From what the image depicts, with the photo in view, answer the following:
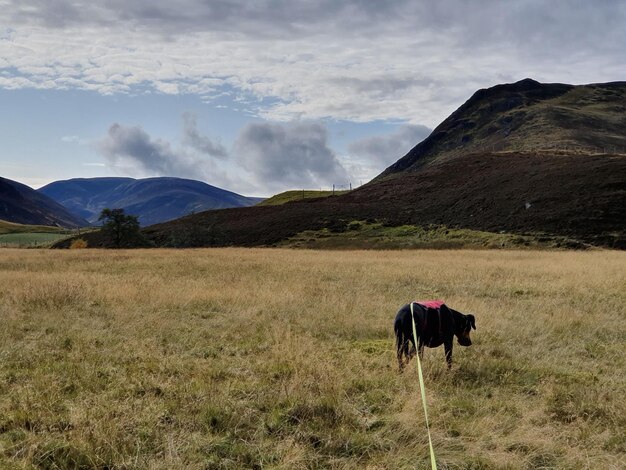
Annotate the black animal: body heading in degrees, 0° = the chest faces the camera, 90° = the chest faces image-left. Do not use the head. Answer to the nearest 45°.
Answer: approximately 270°
